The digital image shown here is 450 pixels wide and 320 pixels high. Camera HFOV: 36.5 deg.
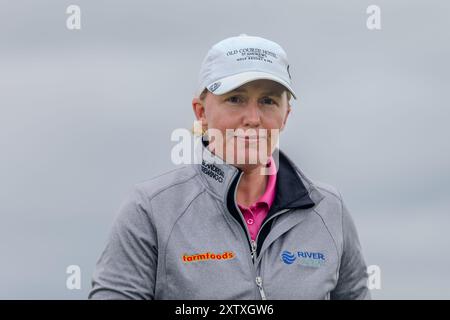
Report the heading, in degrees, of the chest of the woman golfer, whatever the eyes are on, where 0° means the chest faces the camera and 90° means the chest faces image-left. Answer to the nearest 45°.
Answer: approximately 0°
